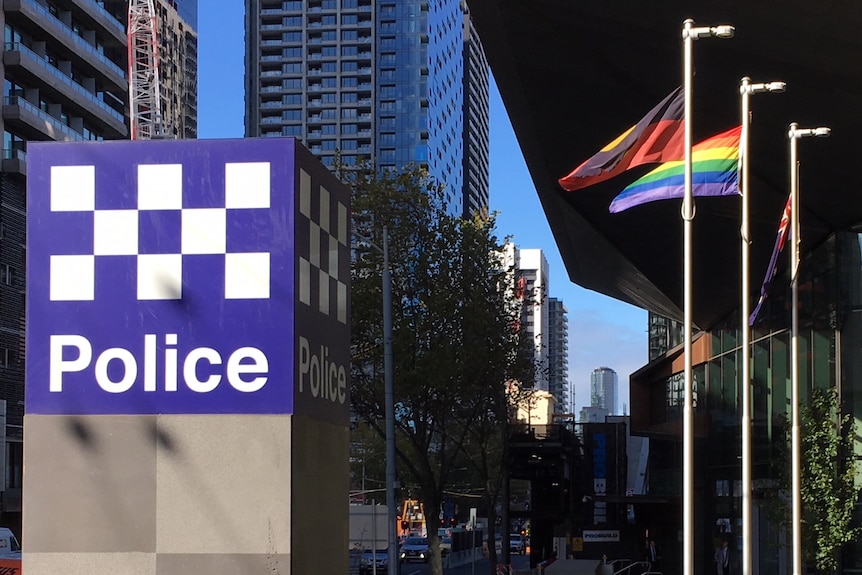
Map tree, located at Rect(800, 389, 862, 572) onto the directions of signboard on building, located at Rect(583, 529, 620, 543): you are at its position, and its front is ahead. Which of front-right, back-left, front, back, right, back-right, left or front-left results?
front

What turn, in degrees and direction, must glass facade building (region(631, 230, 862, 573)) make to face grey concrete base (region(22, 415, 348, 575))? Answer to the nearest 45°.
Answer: approximately 45° to its left

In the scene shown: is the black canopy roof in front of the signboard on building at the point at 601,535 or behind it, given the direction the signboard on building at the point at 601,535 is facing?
in front

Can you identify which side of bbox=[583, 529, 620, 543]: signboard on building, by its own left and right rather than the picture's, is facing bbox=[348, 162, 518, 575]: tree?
front

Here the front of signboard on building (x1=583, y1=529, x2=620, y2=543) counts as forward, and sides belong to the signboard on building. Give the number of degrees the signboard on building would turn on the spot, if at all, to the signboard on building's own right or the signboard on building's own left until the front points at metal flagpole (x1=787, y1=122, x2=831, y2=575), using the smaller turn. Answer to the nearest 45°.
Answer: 0° — it already faces it

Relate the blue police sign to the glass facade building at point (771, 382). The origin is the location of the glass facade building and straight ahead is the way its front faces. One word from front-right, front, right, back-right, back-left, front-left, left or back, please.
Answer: front-left

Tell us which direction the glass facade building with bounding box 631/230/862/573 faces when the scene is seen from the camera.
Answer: facing the viewer and to the left of the viewer

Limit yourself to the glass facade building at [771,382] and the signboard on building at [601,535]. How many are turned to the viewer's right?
0

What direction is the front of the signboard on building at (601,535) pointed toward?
toward the camera

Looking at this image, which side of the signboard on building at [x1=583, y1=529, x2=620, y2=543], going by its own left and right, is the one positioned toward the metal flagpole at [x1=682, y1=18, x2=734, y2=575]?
front
